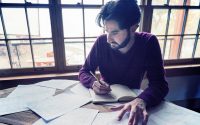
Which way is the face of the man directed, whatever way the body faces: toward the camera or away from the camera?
toward the camera

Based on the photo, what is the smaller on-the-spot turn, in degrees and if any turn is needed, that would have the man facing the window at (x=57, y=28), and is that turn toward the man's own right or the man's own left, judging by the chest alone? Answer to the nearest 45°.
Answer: approximately 90° to the man's own right

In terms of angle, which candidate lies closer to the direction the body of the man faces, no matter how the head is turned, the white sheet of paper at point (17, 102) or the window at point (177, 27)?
the white sheet of paper

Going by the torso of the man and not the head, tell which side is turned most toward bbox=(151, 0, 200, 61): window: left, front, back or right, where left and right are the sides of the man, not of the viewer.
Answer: back

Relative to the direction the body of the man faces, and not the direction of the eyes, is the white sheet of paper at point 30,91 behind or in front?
in front

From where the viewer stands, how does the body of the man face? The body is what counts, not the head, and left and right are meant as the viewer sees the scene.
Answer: facing the viewer and to the left of the viewer

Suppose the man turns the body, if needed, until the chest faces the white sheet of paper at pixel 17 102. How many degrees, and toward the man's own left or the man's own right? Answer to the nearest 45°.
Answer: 0° — they already face it
